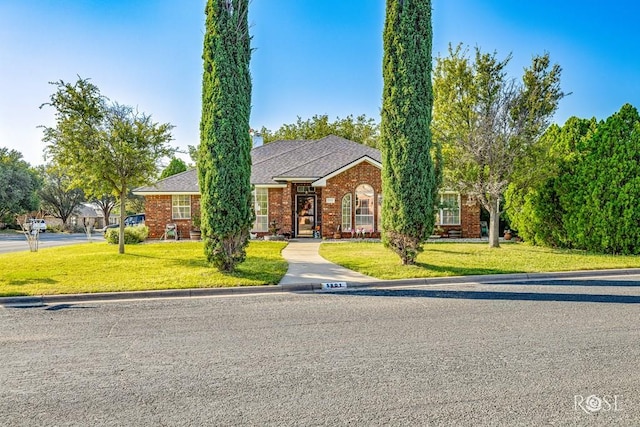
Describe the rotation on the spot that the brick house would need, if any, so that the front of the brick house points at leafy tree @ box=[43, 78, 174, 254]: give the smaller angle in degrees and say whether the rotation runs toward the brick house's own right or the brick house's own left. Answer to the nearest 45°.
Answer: approximately 45° to the brick house's own right

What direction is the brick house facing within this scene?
toward the camera

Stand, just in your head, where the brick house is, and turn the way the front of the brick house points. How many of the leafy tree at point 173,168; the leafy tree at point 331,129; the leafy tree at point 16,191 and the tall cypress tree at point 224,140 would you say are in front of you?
1

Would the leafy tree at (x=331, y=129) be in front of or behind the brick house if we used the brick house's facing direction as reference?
behind

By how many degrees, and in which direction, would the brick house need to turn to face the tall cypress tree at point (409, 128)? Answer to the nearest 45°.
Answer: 0° — it already faces it

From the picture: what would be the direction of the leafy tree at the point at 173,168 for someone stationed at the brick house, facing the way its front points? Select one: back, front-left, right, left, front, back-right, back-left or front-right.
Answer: back-right

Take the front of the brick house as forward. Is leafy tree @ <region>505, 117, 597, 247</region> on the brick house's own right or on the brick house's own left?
on the brick house's own left

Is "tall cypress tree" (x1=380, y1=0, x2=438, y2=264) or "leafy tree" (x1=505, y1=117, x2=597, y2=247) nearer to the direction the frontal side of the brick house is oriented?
the tall cypress tree

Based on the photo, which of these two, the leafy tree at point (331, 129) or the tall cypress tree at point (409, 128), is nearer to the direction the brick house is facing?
the tall cypress tree

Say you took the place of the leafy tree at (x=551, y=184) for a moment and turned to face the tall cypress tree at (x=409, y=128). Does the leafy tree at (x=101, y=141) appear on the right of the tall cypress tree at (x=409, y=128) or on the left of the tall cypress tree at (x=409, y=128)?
right

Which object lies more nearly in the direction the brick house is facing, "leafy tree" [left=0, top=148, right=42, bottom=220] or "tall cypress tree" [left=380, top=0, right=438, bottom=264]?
the tall cypress tree

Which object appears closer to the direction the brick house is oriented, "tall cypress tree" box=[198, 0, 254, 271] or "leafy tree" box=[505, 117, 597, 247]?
the tall cypress tree

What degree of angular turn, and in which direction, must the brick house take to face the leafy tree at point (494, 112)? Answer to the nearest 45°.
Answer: approximately 45° to its left
